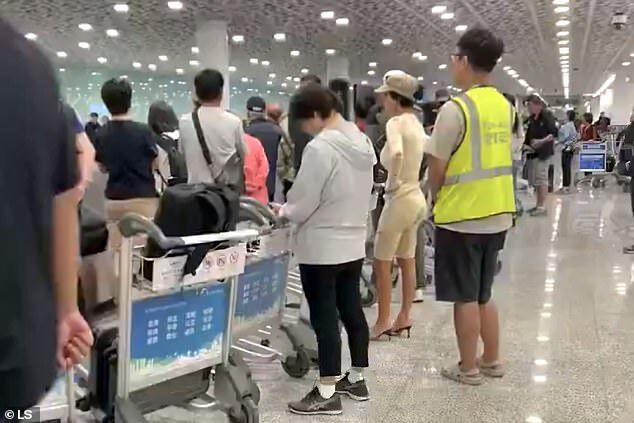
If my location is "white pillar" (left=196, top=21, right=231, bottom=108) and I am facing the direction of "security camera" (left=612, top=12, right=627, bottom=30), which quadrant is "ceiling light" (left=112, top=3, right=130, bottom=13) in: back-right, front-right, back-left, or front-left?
back-right

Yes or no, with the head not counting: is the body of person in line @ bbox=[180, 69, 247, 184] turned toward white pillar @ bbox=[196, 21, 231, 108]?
yes

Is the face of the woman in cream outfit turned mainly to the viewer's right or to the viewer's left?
to the viewer's left

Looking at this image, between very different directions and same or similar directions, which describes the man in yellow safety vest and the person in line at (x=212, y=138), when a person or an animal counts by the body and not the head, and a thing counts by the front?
same or similar directions

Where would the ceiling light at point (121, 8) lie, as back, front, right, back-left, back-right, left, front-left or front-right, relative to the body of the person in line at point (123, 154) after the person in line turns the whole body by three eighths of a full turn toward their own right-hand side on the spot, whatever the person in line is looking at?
back-left

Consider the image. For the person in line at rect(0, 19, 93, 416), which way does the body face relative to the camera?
away from the camera

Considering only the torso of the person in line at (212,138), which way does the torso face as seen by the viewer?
away from the camera

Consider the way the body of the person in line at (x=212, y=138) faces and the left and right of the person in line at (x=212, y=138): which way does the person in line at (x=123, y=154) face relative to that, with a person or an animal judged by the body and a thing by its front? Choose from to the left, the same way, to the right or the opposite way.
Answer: the same way

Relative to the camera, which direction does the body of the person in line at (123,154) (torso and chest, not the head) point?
away from the camera

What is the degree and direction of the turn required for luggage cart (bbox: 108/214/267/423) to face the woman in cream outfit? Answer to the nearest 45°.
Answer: approximately 90° to its right

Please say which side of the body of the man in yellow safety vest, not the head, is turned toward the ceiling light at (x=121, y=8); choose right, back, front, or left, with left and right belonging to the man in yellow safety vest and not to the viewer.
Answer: front

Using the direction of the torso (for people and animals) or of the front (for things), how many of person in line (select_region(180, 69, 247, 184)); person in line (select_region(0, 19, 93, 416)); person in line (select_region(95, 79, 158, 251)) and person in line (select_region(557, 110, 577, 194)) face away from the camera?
3

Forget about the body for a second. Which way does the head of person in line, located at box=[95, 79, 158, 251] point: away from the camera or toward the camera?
away from the camera

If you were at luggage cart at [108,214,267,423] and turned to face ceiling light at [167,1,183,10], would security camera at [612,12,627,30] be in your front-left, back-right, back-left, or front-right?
front-right

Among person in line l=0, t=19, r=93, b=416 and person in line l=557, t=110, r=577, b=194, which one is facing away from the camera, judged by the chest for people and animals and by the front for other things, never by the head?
person in line l=0, t=19, r=93, b=416

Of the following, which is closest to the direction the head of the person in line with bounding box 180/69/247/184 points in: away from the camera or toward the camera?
away from the camera

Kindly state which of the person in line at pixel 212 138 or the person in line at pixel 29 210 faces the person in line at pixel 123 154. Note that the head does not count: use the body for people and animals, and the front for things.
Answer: the person in line at pixel 29 210

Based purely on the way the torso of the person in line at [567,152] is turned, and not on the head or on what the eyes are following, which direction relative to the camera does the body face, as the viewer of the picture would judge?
to the viewer's left
